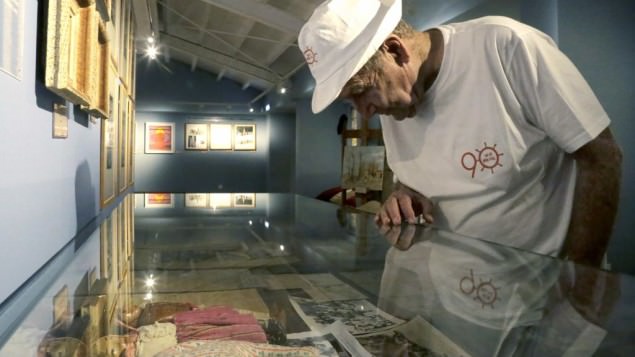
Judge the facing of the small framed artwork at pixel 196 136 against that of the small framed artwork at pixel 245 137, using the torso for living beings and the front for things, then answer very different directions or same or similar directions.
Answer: same or similar directions

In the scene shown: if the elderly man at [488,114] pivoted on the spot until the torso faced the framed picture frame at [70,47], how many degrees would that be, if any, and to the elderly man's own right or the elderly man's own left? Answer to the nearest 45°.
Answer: approximately 45° to the elderly man's own right

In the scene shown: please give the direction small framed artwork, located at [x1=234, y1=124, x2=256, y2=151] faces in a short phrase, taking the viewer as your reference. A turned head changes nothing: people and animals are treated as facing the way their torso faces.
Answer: facing the viewer

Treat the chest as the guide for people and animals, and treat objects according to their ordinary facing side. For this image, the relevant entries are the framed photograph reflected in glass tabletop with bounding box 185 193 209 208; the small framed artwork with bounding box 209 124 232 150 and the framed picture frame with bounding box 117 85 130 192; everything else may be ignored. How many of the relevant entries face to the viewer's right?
1

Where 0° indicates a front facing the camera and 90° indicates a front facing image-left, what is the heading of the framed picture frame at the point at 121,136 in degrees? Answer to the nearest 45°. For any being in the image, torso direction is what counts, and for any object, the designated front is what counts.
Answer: approximately 270°

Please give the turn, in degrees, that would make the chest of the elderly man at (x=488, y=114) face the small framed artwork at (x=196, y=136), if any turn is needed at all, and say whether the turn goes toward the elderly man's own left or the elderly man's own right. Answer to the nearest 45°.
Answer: approximately 90° to the elderly man's own right

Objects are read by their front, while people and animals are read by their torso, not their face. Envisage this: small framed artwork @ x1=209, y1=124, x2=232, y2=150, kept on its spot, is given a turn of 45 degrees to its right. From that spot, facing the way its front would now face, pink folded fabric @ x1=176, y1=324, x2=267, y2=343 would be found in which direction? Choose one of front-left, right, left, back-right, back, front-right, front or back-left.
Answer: front-left

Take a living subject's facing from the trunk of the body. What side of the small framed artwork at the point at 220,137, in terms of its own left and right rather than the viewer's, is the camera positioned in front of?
front

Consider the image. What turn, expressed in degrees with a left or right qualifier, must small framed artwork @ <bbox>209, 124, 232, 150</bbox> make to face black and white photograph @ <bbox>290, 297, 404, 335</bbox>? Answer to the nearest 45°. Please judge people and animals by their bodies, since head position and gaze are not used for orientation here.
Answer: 0° — it already faces it

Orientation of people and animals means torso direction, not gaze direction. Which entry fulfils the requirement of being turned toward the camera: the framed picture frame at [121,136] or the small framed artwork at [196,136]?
the small framed artwork

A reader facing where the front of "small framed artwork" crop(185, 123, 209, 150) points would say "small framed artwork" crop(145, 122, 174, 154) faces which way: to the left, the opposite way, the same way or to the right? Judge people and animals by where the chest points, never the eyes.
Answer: the same way

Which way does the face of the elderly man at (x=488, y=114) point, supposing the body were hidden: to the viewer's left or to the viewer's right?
to the viewer's left

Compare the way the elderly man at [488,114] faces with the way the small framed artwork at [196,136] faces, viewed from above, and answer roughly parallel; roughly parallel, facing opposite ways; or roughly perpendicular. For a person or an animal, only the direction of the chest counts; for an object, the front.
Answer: roughly perpendicular
